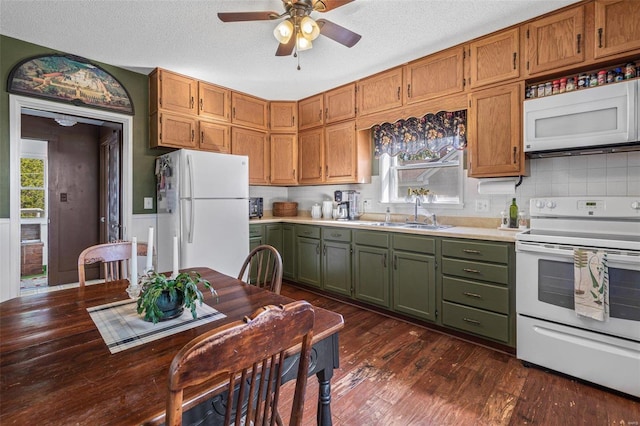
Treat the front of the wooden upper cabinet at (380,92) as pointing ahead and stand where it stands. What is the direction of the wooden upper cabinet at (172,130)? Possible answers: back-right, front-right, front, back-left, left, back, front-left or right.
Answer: front-right

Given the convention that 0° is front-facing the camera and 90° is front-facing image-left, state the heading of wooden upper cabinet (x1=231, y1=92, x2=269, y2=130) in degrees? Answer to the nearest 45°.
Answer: approximately 315°

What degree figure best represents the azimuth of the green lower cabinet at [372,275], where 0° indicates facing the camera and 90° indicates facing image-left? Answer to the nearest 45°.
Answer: approximately 45°

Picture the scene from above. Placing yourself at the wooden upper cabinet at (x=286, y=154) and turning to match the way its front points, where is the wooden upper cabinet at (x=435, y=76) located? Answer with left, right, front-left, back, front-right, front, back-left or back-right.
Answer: front-left

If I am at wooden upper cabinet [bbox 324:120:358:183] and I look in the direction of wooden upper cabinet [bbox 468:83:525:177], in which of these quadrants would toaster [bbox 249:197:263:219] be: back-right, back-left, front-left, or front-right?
back-right

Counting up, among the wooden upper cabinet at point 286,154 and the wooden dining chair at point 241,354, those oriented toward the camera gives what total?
1

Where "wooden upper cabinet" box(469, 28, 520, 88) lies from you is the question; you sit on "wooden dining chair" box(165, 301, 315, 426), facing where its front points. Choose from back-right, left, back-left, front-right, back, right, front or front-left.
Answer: right

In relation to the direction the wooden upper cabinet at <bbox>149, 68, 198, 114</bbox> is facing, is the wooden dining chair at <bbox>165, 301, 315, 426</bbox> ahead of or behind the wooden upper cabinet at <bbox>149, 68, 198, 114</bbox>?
ahead

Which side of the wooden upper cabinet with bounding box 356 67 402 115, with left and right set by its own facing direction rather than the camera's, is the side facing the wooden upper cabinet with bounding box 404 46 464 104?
left
